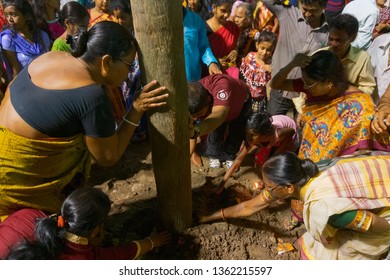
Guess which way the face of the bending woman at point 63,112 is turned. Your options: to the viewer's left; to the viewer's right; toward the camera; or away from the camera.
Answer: to the viewer's right

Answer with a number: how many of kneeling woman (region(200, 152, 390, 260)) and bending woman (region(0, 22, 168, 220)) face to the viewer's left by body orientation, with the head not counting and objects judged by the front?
1

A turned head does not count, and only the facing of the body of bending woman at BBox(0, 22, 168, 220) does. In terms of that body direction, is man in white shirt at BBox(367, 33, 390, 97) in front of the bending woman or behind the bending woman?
in front

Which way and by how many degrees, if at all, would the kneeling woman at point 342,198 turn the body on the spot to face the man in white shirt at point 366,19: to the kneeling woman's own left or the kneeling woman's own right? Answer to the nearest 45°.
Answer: approximately 90° to the kneeling woman's own right

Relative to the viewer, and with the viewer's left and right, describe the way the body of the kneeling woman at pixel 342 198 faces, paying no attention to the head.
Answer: facing to the left of the viewer

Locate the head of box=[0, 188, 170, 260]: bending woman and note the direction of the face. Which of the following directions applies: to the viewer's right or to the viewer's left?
to the viewer's right

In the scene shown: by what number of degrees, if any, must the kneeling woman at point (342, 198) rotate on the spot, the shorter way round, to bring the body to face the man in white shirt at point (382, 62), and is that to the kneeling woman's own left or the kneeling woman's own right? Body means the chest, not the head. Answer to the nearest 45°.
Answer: approximately 90° to the kneeling woman's own right

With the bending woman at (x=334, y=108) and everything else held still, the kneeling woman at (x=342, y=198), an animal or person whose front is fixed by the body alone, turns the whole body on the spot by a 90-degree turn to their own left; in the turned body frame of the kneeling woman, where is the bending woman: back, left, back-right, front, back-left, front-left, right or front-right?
back

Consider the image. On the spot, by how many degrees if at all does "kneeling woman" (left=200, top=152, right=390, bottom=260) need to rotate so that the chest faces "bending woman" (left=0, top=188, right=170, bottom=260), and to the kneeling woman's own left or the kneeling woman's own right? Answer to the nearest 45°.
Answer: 0° — they already face them

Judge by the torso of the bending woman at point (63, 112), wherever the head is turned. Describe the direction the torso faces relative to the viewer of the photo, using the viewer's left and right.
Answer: facing away from the viewer and to the right of the viewer

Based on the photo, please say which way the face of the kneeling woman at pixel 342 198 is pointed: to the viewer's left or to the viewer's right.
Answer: to the viewer's left

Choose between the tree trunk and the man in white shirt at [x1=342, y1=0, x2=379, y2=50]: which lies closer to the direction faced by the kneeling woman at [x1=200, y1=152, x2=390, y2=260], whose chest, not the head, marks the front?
the tree trunk
